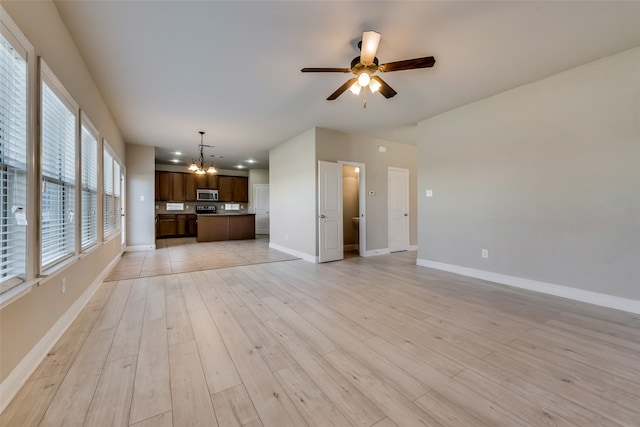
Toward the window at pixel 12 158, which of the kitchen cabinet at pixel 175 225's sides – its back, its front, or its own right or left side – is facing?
front

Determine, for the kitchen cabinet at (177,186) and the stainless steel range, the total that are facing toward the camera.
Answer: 2

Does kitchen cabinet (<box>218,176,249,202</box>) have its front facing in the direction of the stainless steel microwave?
no

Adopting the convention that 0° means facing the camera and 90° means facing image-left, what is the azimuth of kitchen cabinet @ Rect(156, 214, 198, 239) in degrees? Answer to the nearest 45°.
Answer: approximately 0°

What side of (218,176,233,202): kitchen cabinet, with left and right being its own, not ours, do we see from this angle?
front

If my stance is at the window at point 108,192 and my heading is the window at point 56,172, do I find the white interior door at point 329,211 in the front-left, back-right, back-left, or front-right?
front-left

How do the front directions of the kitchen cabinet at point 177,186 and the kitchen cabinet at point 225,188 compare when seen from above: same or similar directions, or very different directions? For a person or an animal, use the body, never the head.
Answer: same or similar directions

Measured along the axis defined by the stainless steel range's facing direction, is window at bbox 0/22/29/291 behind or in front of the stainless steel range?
in front

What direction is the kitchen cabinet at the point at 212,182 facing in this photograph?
toward the camera

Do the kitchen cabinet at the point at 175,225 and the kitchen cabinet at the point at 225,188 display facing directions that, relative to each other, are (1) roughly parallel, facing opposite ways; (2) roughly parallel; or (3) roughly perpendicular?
roughly parallel

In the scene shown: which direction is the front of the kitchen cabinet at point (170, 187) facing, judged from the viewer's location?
facing the viewer

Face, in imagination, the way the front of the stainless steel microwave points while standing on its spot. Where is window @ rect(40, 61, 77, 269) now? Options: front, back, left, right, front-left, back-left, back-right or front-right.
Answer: front

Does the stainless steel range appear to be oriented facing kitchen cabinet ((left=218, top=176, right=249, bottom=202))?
no

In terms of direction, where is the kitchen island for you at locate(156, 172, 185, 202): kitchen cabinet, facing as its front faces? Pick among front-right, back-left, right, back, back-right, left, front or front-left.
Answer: front-left

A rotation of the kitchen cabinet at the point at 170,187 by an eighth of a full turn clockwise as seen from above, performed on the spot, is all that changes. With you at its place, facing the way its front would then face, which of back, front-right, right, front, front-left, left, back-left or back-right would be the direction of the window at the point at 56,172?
front-left

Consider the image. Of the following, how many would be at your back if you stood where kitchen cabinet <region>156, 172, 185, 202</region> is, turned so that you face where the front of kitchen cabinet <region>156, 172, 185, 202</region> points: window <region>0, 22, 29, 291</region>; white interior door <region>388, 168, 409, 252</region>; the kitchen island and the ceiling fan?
0

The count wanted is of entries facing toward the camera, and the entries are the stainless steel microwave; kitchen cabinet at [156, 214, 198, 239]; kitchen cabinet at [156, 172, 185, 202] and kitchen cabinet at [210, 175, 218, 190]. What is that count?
4

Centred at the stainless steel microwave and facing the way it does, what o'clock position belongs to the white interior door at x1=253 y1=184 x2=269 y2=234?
The white interior door is roughly at 9 o'clock from the stainless steel microwave.

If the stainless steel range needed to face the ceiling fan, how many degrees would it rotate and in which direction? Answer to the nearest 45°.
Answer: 0° — it already faces it

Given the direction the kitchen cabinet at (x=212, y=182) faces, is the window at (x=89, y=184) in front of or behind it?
in front

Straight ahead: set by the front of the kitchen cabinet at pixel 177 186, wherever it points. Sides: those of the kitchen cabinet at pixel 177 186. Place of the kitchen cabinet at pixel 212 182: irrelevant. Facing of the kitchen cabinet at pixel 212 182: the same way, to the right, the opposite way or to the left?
the same way
